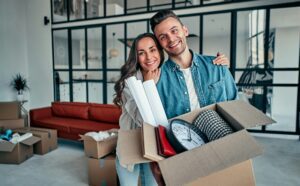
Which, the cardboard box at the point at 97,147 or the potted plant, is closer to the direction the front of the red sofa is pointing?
the cardboard box

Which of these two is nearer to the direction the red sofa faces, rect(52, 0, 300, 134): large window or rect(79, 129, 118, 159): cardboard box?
the cardboard box

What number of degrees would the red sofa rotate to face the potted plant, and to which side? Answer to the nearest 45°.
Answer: approximately 90° to its right

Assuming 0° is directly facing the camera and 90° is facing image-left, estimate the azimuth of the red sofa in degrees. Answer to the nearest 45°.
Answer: approximately 45°

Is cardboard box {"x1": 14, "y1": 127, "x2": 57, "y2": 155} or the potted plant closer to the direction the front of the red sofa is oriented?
the cardboard box

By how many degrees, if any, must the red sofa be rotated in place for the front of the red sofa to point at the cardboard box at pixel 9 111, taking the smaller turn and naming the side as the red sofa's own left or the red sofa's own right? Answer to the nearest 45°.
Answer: approximately 45° to the red sofa's own right

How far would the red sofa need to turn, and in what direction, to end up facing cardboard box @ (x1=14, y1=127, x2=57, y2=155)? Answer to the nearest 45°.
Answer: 0° — it already faces it

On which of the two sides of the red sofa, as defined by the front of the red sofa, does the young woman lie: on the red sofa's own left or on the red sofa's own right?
on the red sofa's own left

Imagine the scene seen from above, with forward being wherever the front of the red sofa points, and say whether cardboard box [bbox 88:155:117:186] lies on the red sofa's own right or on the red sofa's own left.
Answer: on the red sofa's own left

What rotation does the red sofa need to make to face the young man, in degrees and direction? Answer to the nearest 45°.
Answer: approximately 45° to its left
